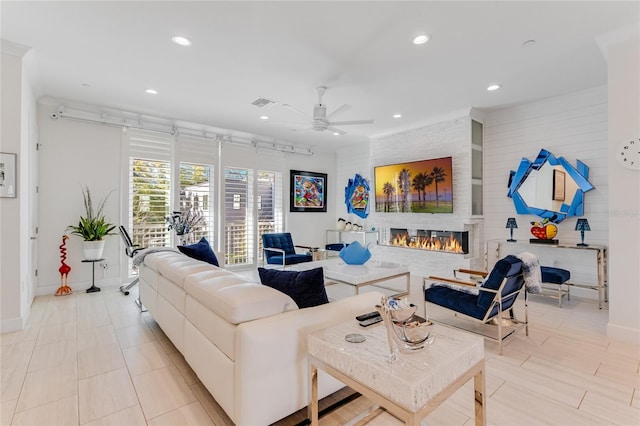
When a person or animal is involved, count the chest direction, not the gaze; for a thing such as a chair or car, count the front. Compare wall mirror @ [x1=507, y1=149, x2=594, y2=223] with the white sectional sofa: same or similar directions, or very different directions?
very different directions

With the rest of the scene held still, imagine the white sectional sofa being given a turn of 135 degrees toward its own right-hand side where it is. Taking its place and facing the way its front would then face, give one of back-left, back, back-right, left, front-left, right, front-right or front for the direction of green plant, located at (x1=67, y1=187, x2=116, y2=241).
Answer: back-right

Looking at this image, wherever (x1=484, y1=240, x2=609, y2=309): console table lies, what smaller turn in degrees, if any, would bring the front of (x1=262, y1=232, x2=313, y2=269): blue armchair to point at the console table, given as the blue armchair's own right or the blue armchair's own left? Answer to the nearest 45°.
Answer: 0° — it already faces it

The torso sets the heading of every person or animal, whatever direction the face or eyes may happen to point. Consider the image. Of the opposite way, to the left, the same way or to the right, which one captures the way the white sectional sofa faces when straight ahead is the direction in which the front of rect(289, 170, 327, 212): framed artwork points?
to the left

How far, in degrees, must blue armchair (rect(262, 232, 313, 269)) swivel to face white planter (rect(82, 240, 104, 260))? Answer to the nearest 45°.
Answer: approximately 135° to its right

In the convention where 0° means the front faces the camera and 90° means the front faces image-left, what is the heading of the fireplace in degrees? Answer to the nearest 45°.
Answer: approximately 45°

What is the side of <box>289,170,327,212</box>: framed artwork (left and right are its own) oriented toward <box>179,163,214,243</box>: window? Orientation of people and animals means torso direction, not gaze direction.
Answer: right

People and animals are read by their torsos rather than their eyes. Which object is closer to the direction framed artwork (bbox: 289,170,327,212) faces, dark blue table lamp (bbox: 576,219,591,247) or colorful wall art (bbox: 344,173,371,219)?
the dark blue table lamp
